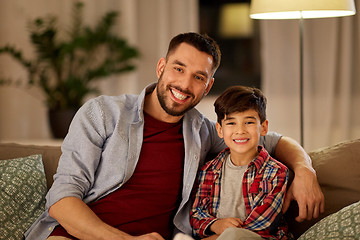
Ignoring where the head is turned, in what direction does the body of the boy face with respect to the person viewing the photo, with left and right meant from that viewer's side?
facing the viewer

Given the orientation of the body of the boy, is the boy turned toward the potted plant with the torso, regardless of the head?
no

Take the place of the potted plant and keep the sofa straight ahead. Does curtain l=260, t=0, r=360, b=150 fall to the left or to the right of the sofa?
left

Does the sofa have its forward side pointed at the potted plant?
no

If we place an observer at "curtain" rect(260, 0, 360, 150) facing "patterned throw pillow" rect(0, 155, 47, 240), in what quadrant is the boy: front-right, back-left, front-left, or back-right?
front-left

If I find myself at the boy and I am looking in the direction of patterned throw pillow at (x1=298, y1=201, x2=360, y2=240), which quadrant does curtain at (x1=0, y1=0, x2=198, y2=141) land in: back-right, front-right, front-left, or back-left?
back-left

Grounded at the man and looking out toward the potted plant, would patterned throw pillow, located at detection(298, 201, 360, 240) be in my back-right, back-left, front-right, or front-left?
back-right

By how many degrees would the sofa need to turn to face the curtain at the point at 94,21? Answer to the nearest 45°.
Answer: approximately 180°

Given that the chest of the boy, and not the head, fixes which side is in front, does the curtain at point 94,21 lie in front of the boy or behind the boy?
behind

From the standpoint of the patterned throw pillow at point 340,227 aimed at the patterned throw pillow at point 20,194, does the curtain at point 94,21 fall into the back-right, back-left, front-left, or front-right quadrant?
front-right

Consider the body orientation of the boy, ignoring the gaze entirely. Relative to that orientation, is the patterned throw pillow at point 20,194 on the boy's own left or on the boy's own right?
on the boy's own right

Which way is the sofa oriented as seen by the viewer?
toward the camera

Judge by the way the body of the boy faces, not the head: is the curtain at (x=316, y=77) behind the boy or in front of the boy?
behind

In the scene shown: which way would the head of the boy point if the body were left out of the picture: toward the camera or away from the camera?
toward the camera
